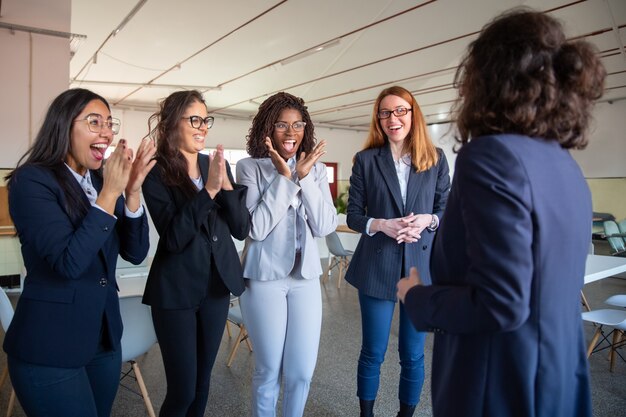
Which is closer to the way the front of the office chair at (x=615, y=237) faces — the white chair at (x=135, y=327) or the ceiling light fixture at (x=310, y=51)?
the white chair

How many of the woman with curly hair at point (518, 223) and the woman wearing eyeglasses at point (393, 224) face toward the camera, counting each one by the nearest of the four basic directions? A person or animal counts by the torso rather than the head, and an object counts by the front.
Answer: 1

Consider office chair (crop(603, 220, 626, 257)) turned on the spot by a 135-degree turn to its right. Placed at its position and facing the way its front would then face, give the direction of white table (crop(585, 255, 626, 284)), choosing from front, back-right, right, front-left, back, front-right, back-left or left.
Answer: left

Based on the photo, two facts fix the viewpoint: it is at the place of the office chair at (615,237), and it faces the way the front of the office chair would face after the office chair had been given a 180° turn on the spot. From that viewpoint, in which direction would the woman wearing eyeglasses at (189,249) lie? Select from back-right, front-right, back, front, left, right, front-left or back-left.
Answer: back-left

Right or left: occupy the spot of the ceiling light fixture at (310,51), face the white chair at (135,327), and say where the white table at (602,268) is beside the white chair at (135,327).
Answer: left

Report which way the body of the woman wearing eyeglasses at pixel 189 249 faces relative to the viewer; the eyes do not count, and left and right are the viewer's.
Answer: facing the viewer and to the right of the viewer

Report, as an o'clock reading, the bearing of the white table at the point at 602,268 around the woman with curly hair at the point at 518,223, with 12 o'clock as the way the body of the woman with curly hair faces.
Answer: The white table is roughly at 2 o'clock from the woman with curly hair.

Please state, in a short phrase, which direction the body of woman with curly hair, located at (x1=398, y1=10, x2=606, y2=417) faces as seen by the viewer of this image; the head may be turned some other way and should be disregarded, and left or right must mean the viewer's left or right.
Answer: facing away from the viewer and to the left of the viewer

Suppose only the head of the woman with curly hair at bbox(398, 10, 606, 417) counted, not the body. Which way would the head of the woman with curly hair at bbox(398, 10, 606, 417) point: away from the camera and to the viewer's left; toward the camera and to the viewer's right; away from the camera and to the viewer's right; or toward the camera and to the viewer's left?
away from the camera and to the viewer's left

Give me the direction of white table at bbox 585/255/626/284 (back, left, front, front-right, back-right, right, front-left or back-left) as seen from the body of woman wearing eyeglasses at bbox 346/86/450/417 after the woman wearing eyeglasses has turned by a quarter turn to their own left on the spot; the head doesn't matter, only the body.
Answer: front-left

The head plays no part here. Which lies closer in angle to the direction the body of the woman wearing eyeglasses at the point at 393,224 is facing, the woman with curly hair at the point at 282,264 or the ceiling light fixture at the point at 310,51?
the woman with curly hair

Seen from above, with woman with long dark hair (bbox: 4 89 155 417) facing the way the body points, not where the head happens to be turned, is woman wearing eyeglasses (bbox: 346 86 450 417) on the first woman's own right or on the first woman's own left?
on the first woman's own left
